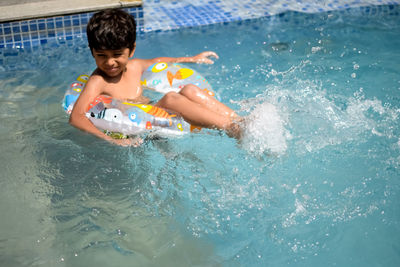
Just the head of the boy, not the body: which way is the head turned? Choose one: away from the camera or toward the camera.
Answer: toward the camera

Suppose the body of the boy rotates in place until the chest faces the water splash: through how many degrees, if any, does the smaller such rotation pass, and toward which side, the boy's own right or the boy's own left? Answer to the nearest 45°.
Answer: approximately 45° to the boy's own left

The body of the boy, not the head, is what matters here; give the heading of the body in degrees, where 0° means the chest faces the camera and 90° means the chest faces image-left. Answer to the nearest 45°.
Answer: approximately 315°
